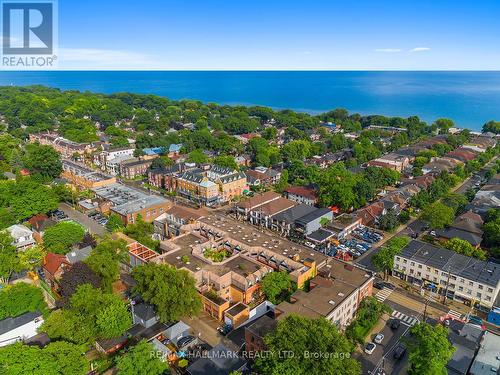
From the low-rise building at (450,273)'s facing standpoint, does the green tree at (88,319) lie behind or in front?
in front

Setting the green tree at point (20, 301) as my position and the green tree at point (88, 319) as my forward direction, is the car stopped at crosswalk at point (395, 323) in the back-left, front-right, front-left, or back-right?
front-left

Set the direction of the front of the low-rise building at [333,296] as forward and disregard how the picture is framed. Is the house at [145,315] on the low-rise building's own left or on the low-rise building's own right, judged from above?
on the low-rise building's own right

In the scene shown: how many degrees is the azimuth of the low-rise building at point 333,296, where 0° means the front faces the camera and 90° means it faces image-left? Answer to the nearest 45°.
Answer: approximately 315°

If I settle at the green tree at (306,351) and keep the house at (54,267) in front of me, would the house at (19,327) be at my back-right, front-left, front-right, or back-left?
front-left

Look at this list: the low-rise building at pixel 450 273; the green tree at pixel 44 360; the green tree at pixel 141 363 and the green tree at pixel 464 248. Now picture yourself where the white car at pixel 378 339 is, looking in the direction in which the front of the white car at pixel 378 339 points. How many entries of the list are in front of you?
2

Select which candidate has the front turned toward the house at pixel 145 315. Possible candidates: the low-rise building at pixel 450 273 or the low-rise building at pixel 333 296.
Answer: the low-rise building at pixel 450 273

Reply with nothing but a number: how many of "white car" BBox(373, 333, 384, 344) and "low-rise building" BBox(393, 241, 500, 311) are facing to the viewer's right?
0

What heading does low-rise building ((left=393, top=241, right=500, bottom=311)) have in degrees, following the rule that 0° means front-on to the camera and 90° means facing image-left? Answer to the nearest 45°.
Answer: approximately 45°

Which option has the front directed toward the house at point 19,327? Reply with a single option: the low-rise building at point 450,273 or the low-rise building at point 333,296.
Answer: the low-rise building at point 450,273

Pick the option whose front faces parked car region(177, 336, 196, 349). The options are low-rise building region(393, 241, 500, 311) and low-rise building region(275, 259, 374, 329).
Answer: low-rise building region(393, 241, 500, 311)
